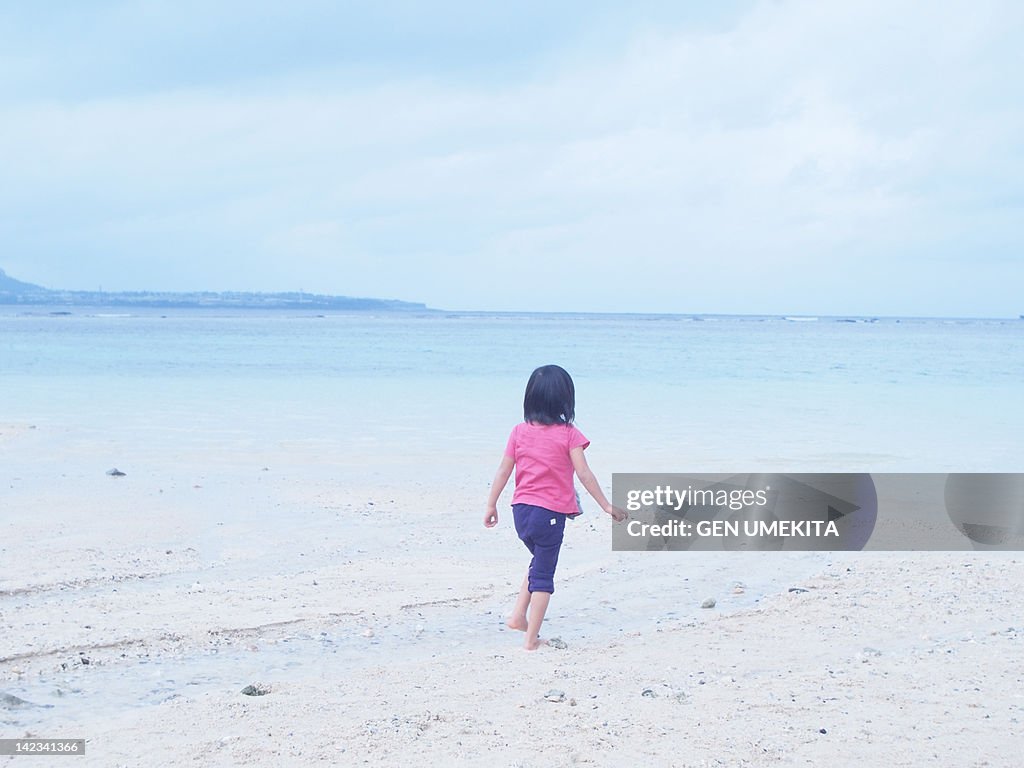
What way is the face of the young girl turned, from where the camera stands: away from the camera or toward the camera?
away from the camera

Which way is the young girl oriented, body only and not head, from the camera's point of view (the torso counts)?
away from the camera

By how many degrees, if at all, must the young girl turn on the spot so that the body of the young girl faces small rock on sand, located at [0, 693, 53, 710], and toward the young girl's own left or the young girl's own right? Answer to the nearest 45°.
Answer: approximately 135° to the young girl's own left
